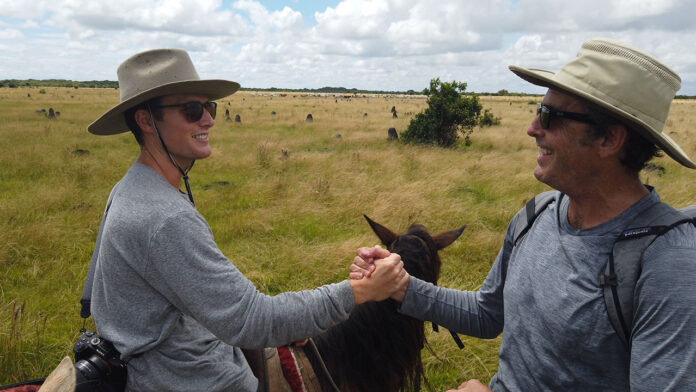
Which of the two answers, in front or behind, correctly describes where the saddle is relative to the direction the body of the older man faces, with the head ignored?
in front

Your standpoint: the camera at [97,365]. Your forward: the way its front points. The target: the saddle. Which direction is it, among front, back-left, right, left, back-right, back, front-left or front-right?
back-left

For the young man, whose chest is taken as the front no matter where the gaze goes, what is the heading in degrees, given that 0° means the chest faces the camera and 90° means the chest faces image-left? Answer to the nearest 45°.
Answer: approximately 270°

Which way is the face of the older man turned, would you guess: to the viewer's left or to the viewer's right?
to the viewer's left

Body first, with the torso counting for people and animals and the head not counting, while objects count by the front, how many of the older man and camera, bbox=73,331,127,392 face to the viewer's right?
0

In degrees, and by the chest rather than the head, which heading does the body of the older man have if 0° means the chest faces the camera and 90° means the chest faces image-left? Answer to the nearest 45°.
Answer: approximately 45°

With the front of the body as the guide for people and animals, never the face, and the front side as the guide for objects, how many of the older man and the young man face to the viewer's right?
1

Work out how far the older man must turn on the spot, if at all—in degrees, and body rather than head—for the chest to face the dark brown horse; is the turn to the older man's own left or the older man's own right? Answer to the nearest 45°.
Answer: approximately 45° to the older man's own right

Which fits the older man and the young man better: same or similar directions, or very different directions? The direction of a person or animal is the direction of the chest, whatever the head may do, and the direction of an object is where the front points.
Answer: very different directions

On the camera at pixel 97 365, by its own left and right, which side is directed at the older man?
left

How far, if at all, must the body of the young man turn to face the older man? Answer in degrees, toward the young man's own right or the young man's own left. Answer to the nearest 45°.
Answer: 0° — they already face them
